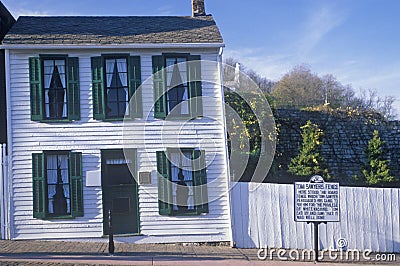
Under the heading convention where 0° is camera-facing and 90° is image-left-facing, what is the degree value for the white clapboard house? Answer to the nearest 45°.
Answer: approximately 0°

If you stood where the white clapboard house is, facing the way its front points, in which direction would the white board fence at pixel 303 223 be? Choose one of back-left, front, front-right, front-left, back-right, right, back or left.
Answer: left

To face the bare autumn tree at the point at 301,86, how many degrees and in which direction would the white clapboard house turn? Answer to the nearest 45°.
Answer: approximately 135° to its left

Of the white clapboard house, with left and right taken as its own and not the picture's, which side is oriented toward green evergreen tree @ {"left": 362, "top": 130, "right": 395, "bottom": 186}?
left

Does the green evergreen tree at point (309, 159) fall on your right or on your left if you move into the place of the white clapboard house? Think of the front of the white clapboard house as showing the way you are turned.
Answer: on your left
